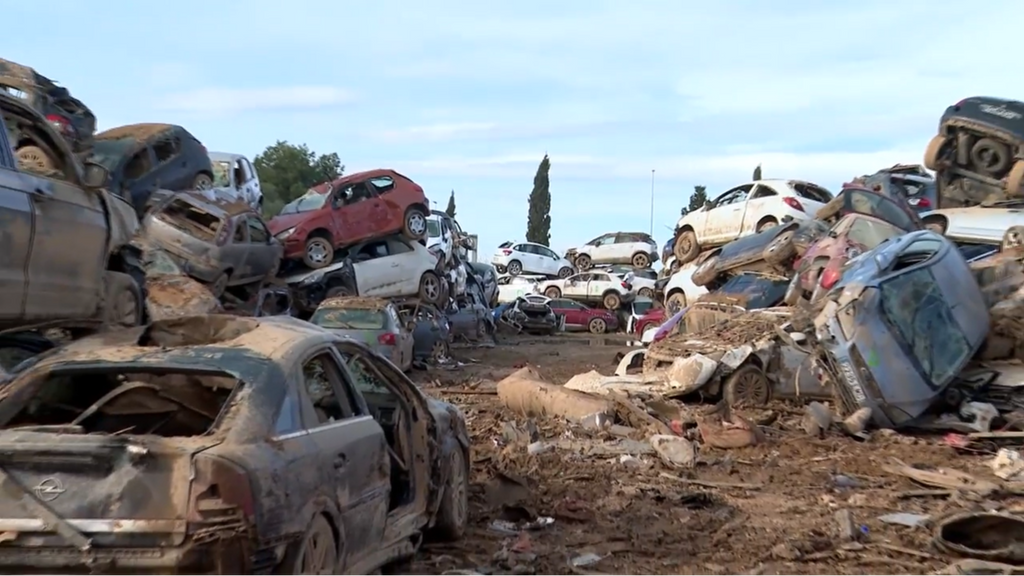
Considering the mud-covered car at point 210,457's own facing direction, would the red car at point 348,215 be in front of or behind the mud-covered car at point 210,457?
in front

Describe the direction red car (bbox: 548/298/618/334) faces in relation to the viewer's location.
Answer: facing to the right of the viewer

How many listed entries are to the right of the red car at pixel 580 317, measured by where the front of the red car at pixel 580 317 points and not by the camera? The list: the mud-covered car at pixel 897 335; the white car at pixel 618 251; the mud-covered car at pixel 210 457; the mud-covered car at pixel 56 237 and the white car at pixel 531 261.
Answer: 3

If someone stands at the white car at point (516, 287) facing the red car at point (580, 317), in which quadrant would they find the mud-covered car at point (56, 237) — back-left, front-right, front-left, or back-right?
front-right

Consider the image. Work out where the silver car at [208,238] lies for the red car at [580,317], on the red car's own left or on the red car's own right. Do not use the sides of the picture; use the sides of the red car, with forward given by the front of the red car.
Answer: on the red car's own right

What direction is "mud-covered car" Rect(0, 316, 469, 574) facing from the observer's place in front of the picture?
facing away from the viewer and to the right of the viewer

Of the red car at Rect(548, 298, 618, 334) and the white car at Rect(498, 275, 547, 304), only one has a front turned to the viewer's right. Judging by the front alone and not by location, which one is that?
the red car
